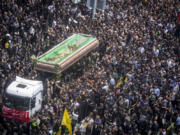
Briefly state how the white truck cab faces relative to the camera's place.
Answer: facing the viewer and to the left of the viewer
